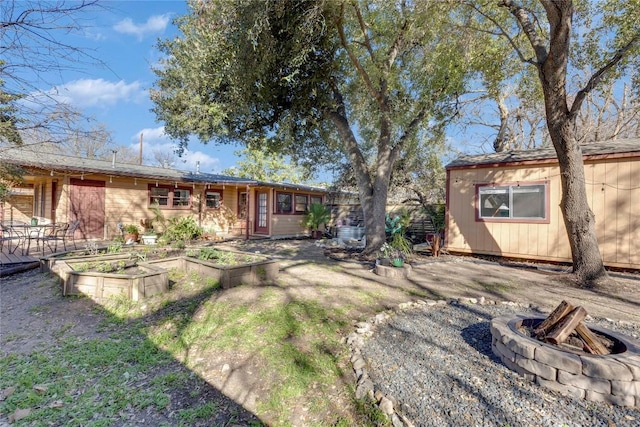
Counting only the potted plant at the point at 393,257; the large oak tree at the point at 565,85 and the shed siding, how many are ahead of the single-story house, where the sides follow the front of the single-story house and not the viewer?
3

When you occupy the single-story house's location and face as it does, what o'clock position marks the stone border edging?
The stone border edging is roughly at 1 o'clock from the single-story house.

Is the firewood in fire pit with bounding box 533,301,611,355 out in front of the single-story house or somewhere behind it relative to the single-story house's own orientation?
in front

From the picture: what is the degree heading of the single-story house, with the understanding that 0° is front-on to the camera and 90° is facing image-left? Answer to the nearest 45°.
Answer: approximately 315°

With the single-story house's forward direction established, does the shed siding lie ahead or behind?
ahead

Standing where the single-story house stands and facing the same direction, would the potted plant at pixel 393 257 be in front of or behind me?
in front
